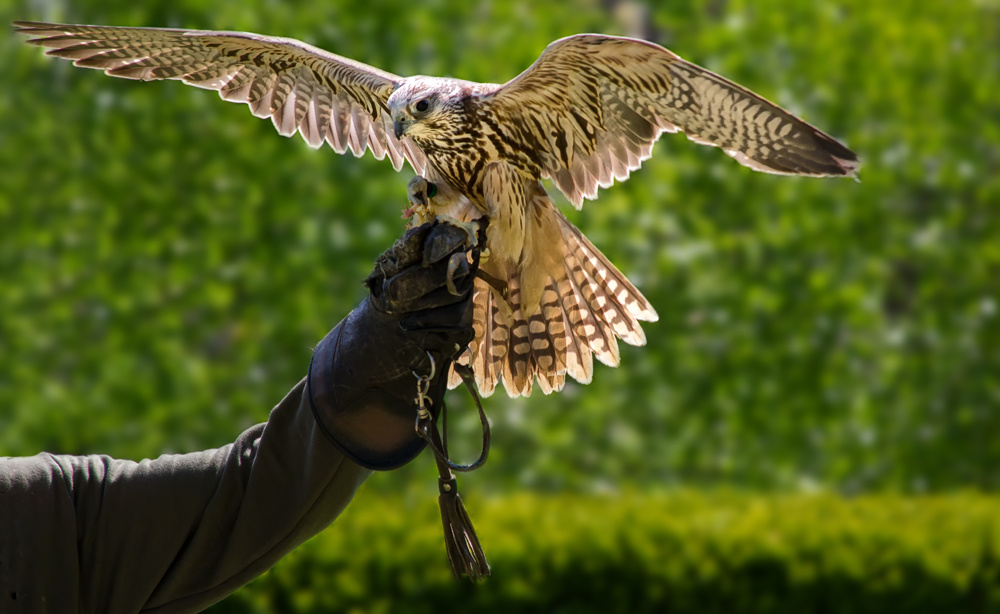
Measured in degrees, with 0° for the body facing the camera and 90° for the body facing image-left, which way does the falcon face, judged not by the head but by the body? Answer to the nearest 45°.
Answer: approximately 45°
